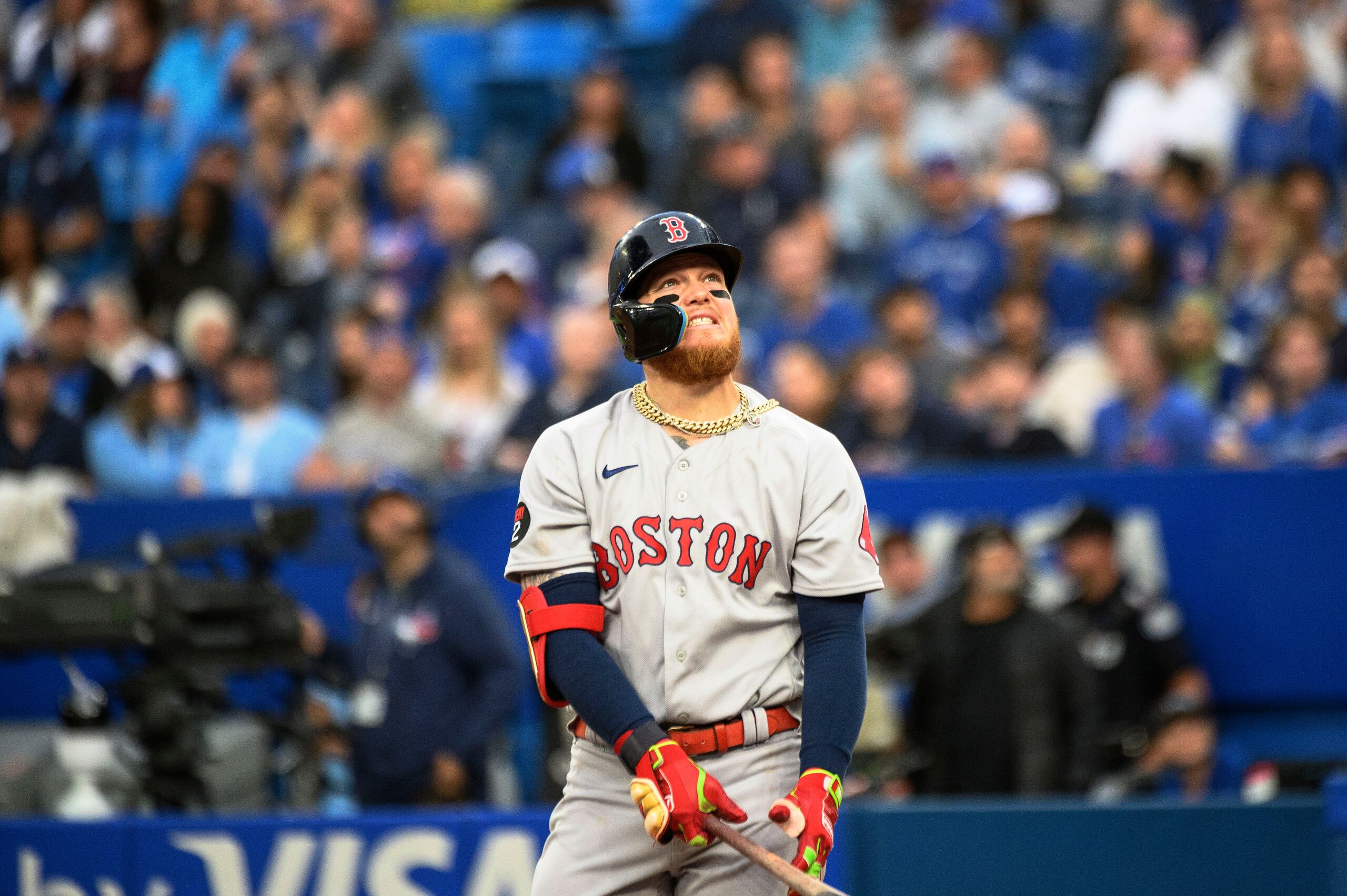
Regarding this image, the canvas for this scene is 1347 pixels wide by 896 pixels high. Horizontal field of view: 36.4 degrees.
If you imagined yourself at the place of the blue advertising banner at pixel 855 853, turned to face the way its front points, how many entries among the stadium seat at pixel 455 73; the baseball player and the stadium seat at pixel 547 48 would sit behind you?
2

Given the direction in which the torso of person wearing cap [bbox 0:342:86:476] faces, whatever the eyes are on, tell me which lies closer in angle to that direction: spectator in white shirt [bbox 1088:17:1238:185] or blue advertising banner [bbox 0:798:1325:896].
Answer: the blue advertising banner

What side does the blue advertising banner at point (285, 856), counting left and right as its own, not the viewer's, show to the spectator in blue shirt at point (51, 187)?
back

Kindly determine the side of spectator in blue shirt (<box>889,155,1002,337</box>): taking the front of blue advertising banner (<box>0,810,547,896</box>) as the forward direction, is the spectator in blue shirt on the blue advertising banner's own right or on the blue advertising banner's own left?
on the blue advertising banner's own left

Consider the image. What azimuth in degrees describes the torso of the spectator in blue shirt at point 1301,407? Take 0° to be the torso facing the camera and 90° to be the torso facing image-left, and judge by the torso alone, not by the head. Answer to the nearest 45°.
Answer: approximately 0°

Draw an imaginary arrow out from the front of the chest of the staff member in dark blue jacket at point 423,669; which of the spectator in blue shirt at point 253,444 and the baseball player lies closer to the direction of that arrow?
the baseball player

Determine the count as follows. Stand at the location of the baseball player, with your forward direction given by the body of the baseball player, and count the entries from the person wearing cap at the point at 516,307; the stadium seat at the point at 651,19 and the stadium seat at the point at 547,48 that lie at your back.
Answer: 3

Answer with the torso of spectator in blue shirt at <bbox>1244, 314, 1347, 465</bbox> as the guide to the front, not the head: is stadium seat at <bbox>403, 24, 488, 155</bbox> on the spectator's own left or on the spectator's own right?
on the spectator's own right

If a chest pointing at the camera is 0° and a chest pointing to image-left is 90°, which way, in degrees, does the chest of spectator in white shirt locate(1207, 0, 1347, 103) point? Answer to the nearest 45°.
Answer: approximately 0°

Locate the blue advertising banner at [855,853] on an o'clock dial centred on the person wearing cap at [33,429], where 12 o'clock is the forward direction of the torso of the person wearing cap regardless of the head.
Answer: The blue advertising banner is roughly at 11 o'clock from the person wearing cap.

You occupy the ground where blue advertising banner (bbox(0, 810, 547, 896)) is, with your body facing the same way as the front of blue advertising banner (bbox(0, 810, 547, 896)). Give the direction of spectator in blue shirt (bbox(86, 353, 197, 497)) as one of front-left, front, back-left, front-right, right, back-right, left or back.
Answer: back
